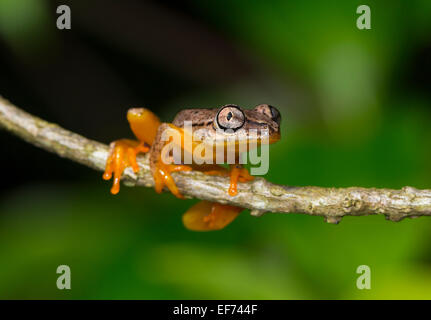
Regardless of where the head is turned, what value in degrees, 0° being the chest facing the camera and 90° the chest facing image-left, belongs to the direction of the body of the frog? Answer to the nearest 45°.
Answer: approximately 315°
